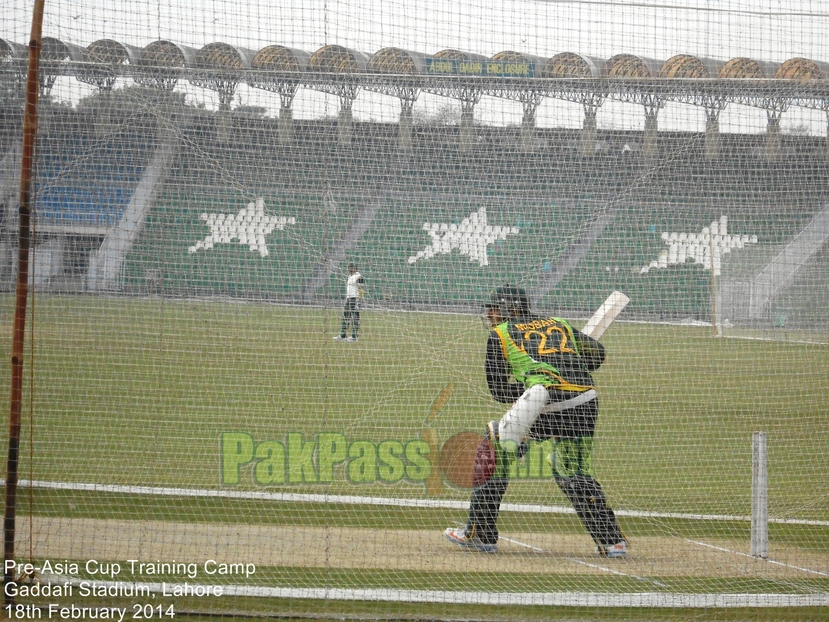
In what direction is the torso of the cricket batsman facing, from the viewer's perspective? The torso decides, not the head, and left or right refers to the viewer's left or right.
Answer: facing away from the viewer and to the left of the viewer

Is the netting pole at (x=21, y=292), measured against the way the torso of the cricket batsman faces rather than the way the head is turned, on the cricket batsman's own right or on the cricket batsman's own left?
on the cricket batsman's own left

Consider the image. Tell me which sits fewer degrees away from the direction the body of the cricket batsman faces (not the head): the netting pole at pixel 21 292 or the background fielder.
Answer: the background fielder

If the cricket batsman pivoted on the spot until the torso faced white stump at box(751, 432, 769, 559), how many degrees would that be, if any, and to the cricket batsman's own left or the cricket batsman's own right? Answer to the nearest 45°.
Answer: approximately 135° to the cricket batsman's own right

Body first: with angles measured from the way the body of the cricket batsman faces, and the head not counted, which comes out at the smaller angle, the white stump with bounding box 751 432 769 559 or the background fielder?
the background fielder

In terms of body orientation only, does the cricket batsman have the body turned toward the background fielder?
yes
